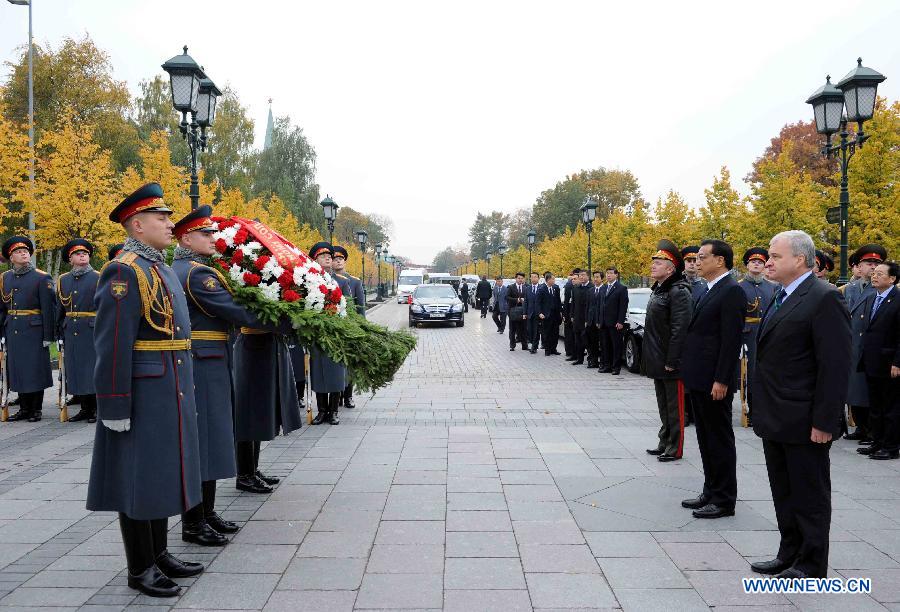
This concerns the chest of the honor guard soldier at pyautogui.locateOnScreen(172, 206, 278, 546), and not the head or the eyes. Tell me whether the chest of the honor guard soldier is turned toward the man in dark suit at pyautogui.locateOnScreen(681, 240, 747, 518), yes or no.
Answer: yes

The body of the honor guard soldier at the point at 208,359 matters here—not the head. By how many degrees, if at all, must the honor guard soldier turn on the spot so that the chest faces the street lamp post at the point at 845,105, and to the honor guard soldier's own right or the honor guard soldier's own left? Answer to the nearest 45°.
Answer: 0° — they already face it

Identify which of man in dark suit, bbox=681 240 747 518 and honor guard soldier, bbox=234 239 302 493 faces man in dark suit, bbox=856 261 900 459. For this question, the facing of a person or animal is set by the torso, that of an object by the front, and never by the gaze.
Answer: the honor guard soldier

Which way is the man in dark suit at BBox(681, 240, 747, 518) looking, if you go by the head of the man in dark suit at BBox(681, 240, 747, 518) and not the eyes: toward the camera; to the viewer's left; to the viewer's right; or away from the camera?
to the viewer's left

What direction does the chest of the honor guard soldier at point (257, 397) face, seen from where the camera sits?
to the viewer's right

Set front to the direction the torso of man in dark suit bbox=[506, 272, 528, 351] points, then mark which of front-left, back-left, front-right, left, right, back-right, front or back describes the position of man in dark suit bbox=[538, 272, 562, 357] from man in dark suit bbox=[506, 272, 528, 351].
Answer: front-left

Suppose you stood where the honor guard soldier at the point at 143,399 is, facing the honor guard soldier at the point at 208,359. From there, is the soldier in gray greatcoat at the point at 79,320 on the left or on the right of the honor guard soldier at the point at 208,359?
left

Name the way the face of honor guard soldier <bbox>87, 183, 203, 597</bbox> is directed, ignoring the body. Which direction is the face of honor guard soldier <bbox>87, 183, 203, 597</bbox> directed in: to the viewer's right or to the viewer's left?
to the viewer's right

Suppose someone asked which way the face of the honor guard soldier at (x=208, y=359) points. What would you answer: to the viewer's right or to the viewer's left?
to the viewer's right

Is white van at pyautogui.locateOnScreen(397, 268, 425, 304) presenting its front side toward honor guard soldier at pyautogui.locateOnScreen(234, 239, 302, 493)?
yes

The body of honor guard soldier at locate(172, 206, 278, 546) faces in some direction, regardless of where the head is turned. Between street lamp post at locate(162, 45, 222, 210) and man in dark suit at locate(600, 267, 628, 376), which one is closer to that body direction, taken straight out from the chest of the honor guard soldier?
the man in dark suit

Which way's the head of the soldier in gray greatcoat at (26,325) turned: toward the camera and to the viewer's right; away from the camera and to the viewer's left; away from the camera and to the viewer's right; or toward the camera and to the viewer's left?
toward the camera and to the viewer's right
